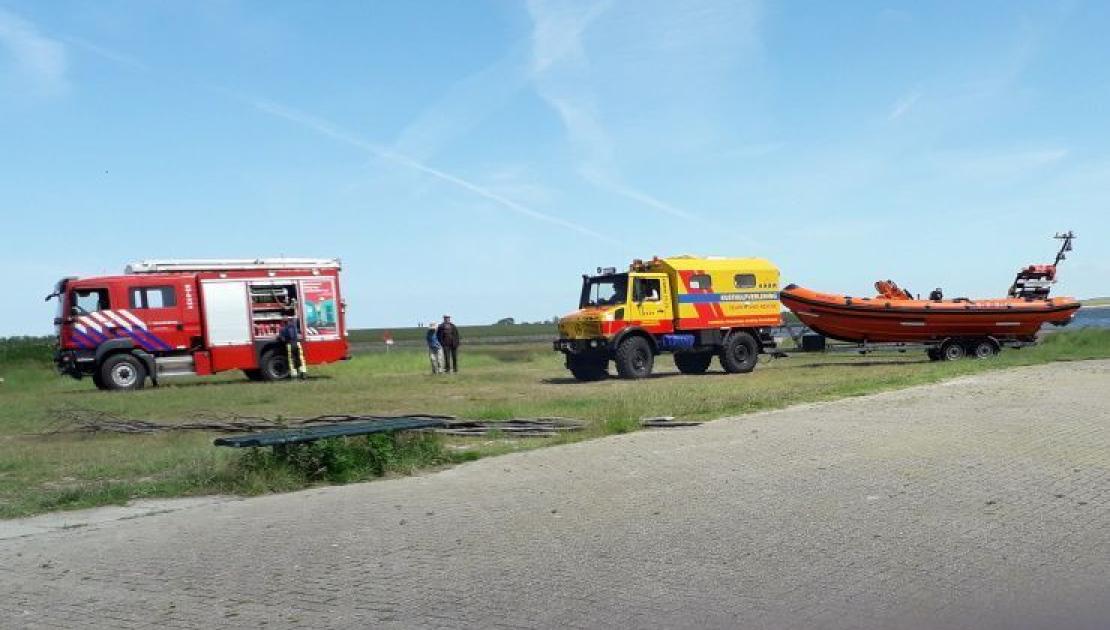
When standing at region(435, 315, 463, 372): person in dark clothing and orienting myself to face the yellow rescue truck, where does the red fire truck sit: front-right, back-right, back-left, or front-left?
back-right

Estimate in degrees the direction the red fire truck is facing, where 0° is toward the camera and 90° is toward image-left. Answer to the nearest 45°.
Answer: approximately 90°

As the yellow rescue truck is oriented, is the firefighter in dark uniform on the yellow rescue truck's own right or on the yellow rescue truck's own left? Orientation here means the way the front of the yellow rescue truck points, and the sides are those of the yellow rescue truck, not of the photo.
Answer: on the yellow rescue truck's own right

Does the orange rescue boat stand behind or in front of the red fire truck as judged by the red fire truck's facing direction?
behind

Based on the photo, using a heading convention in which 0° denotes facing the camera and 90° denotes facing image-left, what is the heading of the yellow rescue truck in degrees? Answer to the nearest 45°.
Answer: approximately 45°

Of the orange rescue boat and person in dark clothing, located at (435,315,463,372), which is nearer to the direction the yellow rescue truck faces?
the person in dark clothing

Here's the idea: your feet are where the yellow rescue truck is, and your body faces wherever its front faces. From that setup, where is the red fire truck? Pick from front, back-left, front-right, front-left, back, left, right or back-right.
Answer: front-right

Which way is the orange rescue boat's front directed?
to the viewer's left

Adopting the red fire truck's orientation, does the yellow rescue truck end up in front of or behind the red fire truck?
behind

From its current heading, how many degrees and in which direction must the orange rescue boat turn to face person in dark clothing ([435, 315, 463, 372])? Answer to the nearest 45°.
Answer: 0° — it already faces them

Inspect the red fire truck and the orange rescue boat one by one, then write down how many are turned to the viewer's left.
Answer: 2
